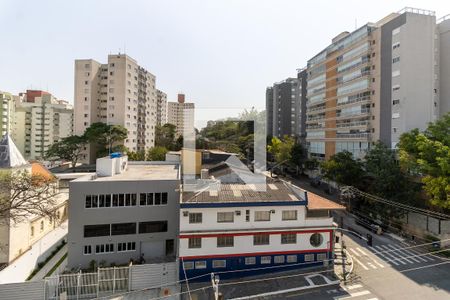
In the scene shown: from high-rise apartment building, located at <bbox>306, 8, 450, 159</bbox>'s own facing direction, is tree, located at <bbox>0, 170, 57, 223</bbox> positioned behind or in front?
in front

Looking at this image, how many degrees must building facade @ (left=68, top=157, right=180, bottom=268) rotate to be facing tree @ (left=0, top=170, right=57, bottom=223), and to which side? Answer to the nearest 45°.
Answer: approximately 45° to its right

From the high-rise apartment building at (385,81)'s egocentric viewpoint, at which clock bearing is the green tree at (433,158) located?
The green tree is roughly at 10 o'clock from the high-rise apartment building.

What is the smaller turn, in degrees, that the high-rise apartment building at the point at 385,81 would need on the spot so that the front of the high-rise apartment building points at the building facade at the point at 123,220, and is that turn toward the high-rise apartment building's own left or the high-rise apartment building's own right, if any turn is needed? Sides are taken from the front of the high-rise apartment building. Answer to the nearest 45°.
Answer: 0° — it already faces it

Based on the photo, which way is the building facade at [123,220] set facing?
toward the camera

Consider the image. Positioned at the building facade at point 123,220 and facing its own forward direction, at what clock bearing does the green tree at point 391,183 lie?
The green tree is roughly at 9 o'clock from the building facade.

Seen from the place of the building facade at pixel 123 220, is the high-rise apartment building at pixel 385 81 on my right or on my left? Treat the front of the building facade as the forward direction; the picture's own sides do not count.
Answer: on my left

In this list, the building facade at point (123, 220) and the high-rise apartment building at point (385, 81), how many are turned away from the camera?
0

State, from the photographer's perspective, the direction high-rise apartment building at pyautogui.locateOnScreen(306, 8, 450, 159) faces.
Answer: facing the viewer and to the left of the viewer

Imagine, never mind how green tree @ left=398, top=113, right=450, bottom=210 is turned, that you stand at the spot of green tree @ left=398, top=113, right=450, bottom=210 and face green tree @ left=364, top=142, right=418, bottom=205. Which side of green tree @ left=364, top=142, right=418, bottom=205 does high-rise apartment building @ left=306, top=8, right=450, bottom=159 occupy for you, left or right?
right

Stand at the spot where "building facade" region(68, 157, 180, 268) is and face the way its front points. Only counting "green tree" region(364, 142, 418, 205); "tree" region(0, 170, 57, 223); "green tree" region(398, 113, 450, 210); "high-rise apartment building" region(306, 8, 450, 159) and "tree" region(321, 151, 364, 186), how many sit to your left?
4
